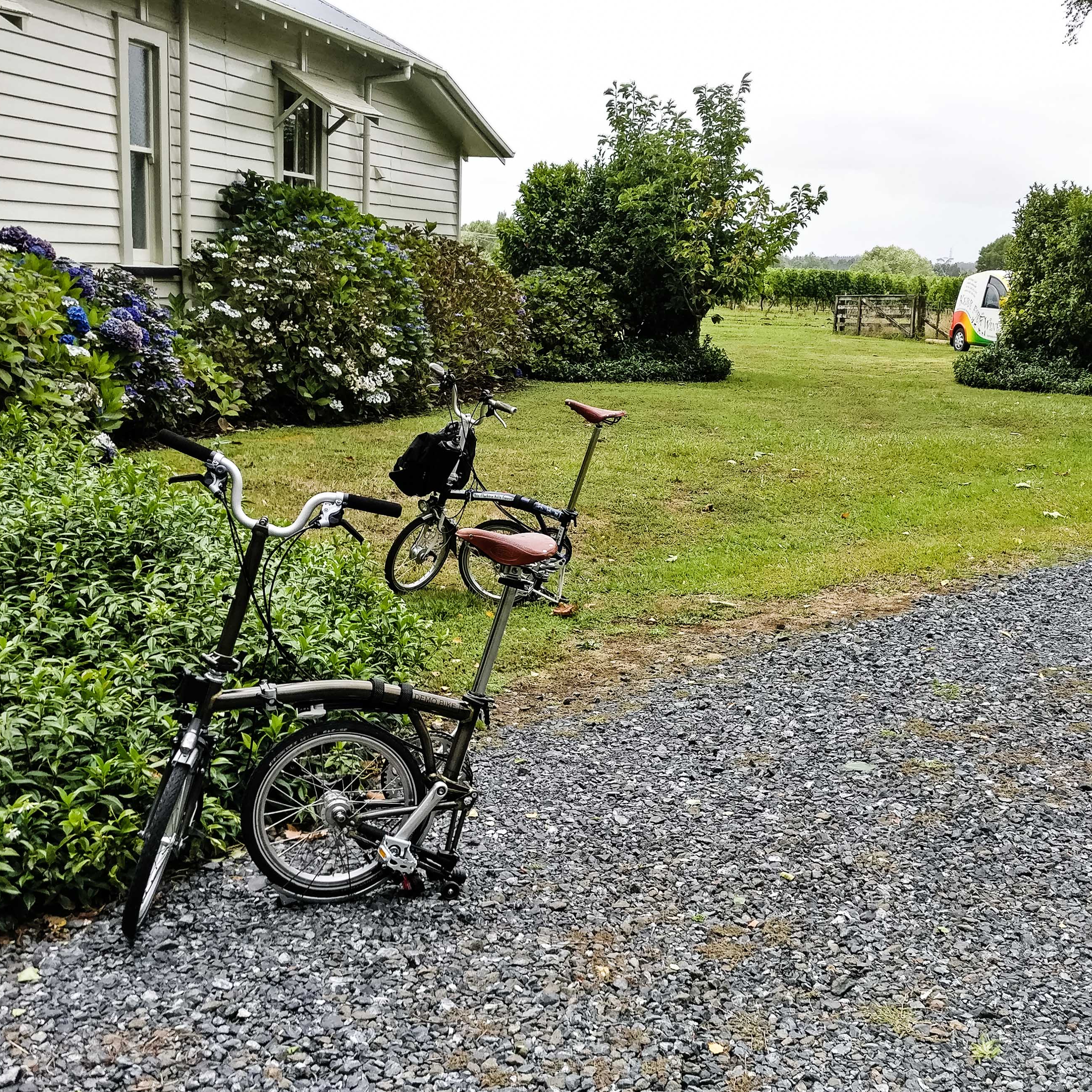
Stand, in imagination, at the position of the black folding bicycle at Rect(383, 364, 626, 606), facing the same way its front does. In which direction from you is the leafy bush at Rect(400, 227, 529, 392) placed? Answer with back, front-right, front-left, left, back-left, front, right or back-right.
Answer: right

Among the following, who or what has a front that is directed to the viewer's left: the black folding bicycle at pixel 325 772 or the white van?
the black folding bicycle

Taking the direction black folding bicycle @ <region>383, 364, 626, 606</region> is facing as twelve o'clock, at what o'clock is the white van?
The white van is roughly at 4 o'clock from the black folding bicycle.

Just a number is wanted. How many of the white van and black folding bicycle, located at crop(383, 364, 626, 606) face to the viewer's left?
1

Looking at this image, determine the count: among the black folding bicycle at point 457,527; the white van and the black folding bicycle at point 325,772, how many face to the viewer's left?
2

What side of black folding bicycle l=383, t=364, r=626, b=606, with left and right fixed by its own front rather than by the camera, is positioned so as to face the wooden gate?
right

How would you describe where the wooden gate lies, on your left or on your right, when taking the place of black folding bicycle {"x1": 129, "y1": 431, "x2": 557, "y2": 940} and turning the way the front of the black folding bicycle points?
on your right

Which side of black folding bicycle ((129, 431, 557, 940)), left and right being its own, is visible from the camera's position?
left

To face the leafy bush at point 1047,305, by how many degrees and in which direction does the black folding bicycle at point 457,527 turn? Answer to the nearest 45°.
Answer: approximately 135° to its right

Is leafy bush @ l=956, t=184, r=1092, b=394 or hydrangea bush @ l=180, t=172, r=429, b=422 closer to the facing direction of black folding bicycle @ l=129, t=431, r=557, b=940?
the hydrangea bush

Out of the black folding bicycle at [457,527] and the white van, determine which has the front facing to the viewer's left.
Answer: the black folding bicycle

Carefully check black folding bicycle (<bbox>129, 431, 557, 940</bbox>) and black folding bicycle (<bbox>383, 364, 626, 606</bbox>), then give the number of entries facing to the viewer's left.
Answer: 2

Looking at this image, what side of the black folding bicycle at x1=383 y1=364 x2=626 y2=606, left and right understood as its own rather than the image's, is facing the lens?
left

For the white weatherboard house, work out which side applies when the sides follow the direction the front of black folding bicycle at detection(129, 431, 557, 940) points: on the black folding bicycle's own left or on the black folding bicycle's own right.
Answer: on the black folding bicycle's own right
